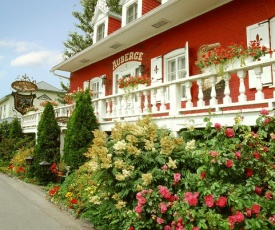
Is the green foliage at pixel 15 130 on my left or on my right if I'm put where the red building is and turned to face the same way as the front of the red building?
on my right

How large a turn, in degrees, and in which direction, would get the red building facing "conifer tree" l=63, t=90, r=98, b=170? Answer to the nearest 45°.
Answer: approximately 45° to its right

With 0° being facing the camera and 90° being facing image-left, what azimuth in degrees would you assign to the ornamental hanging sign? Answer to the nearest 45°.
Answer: approximately 0°

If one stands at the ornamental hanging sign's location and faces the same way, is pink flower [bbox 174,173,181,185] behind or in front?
in front

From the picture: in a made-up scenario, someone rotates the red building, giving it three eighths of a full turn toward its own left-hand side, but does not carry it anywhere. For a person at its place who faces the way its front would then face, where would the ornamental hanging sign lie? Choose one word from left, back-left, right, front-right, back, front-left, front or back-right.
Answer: back-left
